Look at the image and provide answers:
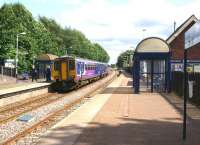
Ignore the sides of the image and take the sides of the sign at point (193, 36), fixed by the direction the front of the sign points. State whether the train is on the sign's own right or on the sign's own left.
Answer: on the sign's own right

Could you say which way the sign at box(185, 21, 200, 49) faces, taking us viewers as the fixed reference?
facing the viewer and to the left of the viewer
